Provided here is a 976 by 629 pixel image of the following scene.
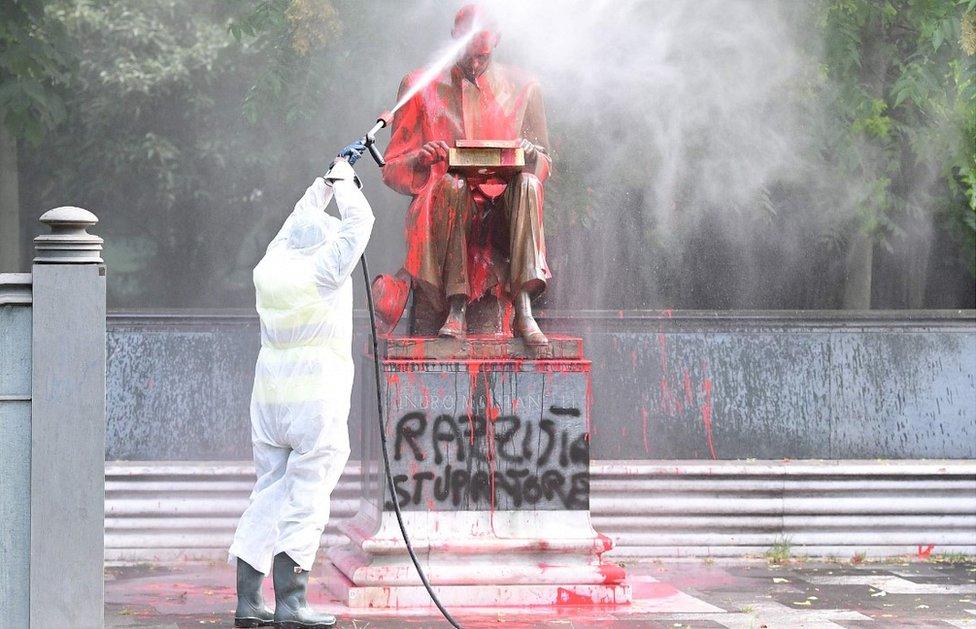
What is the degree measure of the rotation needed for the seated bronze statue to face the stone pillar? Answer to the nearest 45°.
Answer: approximately 45° to its right

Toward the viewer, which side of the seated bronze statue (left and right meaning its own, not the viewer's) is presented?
front

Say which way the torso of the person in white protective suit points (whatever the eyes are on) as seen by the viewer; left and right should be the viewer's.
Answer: facing away from the viewer and to the right of the viewer

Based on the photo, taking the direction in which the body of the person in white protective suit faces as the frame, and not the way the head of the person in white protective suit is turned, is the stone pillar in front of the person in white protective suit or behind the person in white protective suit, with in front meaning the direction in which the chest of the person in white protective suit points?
behind

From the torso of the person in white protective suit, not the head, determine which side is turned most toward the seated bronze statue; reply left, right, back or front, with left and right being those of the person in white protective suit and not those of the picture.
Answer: front

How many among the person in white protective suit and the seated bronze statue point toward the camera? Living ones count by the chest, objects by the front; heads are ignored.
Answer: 1

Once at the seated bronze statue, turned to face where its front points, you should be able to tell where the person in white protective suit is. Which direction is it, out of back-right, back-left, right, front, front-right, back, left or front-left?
front-right

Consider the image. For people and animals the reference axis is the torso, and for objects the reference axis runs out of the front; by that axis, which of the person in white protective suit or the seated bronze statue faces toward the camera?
the seated bronze statue

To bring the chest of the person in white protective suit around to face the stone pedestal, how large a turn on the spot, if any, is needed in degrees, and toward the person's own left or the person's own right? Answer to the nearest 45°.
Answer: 0° — they already face it
